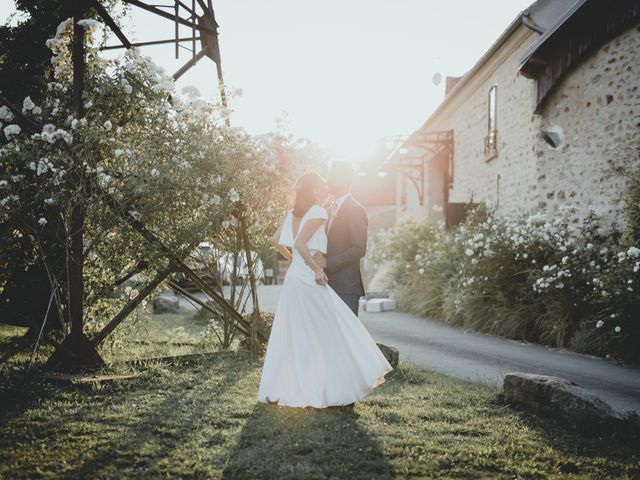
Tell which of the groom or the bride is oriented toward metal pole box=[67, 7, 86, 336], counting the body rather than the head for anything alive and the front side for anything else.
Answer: the groom

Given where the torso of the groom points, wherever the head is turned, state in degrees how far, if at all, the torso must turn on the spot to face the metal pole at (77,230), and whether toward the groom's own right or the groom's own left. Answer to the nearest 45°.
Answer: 0° — they already face it

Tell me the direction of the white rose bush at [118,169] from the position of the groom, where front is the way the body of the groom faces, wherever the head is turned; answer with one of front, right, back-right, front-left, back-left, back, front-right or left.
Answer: front

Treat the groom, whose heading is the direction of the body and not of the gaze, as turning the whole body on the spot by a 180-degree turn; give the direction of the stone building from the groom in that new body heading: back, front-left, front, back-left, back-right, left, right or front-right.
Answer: front-left

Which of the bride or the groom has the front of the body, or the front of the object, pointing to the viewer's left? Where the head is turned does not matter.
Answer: the groom

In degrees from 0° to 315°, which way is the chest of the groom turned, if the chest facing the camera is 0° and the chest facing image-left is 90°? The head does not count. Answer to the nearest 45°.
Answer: approximately 90°

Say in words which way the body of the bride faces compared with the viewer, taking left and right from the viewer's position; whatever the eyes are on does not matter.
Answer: facing away from the viewer and to the right of the viewer

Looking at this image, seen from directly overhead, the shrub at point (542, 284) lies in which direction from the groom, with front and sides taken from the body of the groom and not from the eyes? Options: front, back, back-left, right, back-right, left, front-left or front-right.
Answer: back-right

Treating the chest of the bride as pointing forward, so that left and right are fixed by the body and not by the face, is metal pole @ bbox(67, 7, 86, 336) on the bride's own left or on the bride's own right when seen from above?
on the bride's own left

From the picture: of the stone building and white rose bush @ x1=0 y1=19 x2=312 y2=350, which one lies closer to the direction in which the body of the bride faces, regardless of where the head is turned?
the stone building

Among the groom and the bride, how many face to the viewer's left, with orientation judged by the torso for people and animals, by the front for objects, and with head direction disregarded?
1
